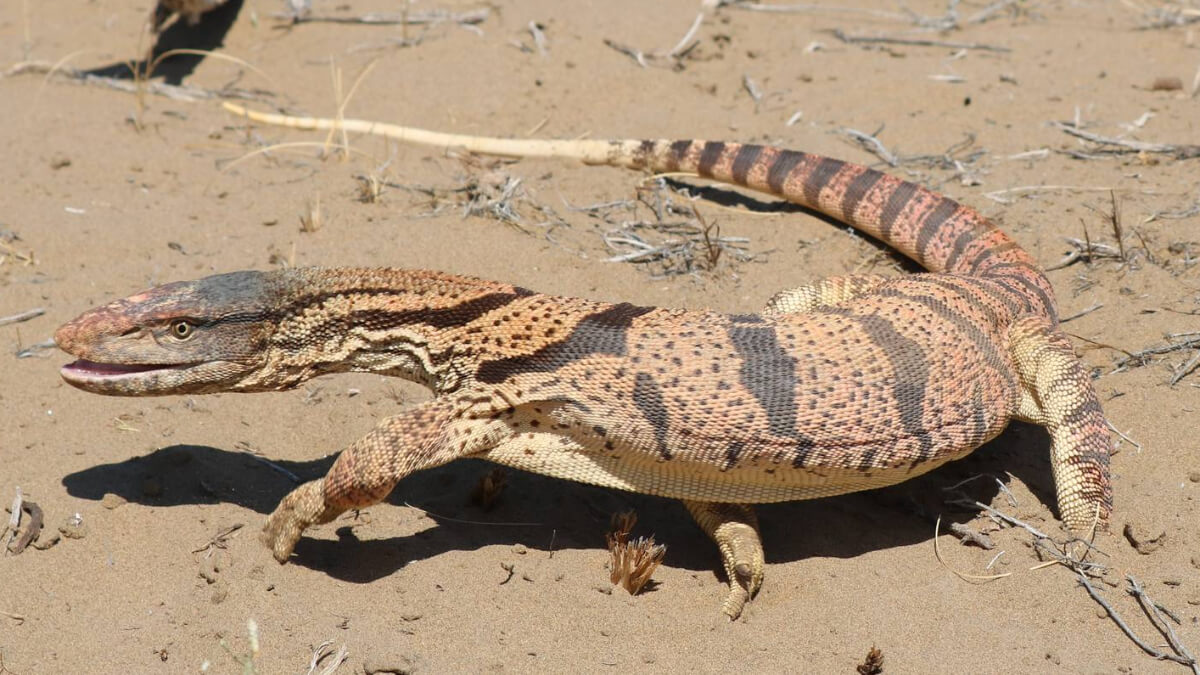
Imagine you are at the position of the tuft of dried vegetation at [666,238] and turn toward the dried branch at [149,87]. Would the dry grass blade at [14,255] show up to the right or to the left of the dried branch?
left

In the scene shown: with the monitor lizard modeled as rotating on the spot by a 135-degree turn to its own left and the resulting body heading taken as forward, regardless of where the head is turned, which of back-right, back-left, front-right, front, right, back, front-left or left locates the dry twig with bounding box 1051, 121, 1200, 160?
left

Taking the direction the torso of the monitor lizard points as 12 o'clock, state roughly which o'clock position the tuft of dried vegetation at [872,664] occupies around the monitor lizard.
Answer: The tuft of dried vegetation is roughly at 7 o'clock from the monitor lizard.

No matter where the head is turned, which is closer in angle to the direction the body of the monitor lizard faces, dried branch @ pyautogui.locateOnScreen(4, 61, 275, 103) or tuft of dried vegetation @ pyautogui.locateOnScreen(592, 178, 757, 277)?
the dried branch

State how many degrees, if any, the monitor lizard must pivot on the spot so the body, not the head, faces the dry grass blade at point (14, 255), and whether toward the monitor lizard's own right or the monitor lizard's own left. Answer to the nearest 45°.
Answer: approximately 45° to the monitor lizard's own right

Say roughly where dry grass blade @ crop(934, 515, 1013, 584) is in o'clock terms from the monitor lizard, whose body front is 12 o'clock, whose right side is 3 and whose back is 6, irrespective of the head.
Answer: The dry grass blade is roughly at 6 o'clock from the monitor lizard.

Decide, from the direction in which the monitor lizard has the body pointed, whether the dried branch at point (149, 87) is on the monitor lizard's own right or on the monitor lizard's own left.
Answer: on the monitor lizard's own right

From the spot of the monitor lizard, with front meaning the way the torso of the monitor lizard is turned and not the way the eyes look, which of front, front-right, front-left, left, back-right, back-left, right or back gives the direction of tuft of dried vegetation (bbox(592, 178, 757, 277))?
right

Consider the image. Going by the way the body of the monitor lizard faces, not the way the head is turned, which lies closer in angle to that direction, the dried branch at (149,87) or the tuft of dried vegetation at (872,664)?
the dried branch

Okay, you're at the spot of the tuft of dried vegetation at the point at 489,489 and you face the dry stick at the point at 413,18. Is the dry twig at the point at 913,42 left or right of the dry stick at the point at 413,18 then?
right

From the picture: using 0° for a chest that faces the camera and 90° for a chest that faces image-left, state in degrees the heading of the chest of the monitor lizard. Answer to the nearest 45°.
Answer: approximately 90°

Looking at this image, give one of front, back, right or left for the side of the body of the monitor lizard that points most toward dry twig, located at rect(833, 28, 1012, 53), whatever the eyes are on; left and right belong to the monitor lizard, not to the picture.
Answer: right
